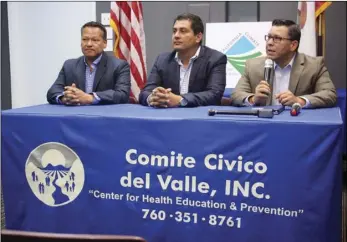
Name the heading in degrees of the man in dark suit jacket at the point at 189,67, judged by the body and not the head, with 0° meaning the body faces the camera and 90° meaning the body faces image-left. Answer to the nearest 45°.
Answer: approximately 45°

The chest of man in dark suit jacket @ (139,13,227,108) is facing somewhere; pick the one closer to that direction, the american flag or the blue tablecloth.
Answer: the blue tablecloth

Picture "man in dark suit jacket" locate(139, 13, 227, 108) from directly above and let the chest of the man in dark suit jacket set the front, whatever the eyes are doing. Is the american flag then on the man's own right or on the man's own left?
on the man's own right

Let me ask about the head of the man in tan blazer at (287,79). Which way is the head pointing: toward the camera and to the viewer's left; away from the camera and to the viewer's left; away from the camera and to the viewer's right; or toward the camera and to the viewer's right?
toward the camera and to the viewer's left

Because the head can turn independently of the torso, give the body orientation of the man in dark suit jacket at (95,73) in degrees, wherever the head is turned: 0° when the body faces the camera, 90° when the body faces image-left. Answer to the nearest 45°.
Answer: approximately 45°

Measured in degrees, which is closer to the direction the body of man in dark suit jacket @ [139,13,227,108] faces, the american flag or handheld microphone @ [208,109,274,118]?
the handheld microphone

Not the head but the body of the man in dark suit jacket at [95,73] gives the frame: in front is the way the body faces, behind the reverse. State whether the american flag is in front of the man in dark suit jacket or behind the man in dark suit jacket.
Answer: behind

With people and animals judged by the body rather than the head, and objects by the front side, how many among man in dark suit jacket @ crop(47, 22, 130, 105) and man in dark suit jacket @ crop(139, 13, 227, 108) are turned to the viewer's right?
0
